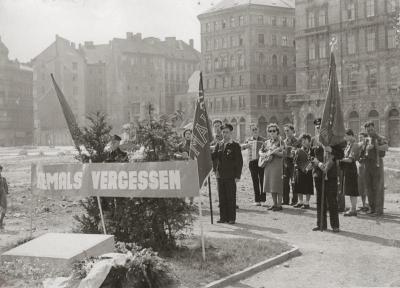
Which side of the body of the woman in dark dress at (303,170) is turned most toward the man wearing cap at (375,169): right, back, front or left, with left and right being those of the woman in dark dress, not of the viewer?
left

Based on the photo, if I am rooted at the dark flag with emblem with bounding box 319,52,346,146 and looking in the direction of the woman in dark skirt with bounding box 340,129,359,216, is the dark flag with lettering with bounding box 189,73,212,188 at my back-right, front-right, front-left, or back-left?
back-left

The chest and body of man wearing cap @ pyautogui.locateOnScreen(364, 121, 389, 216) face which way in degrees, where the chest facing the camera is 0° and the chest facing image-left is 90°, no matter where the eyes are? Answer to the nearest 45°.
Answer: approximately 45°

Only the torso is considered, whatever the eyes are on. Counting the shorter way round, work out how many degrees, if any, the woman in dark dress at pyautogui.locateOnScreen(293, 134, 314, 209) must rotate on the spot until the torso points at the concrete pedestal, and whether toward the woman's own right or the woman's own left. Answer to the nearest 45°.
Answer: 0° — they already face it
